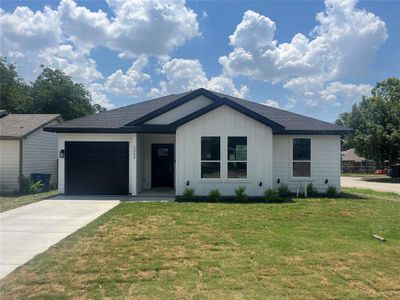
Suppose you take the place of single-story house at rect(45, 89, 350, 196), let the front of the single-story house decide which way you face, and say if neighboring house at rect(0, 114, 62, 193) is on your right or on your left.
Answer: on your right

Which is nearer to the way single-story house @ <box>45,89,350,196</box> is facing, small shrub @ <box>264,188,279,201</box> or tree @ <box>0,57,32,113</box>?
the small shrub

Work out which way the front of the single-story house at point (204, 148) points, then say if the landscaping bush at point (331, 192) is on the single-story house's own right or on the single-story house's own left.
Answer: on the single-story house's own left

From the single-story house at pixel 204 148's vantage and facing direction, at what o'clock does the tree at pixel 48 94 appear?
The tree is roughly at 5 o'clock from the single-story house.

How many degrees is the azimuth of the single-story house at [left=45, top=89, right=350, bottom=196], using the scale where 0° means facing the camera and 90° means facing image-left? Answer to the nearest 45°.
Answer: approximately 0°

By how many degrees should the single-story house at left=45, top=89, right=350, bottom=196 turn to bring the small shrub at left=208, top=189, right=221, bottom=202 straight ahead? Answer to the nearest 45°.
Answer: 0° — it already faces it

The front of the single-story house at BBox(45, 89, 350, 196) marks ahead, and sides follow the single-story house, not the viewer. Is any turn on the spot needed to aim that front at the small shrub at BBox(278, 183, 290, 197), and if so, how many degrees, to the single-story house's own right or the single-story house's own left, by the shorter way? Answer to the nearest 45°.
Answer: approximately 90° to the single-story house's own left

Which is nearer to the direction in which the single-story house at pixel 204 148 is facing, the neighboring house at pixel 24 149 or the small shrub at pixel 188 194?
the small shrub

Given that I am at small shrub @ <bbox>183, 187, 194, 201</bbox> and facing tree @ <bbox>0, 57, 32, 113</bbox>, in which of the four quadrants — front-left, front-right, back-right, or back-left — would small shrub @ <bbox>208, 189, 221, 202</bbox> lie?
back-right
